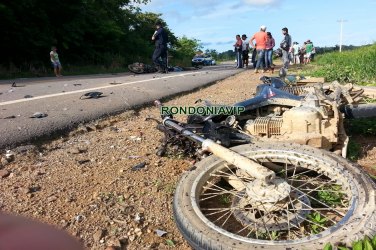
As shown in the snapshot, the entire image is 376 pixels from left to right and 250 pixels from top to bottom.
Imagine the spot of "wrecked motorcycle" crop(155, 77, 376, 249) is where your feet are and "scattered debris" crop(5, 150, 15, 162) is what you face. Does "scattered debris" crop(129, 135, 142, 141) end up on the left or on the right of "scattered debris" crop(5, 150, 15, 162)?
right

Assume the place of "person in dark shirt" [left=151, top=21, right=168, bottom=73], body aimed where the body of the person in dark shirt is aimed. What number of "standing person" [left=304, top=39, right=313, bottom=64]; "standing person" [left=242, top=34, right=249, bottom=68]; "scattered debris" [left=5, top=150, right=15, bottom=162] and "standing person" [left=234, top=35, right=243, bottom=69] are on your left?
1

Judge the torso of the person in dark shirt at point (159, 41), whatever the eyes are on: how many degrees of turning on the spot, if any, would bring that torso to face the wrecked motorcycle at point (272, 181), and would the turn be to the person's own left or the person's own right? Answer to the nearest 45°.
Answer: approximately 90° to the person's own left

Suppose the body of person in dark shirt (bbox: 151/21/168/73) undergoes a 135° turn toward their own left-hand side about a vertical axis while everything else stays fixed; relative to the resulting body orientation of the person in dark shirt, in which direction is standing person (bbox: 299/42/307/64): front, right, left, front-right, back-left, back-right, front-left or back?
left
